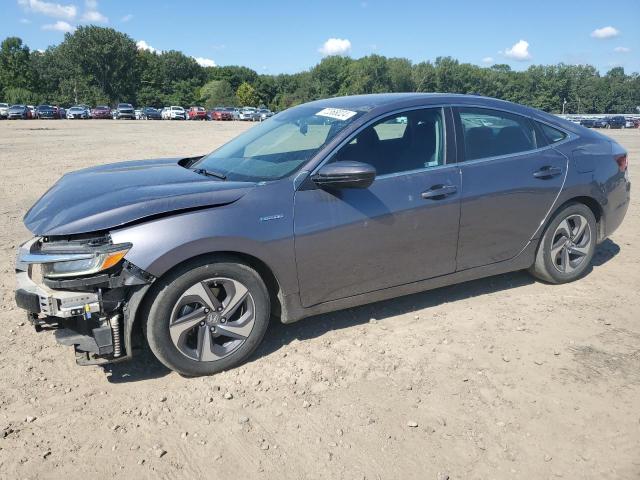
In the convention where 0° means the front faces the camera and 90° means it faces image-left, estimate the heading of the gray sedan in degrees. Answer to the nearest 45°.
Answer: approximately 45°
